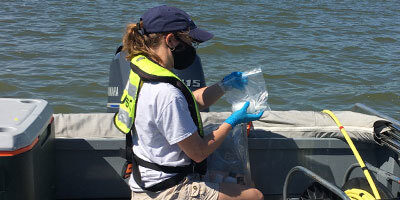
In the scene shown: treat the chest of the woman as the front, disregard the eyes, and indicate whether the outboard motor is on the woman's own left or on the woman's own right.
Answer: on the woman's own left

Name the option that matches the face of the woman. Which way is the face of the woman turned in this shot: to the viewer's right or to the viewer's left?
to the viewer's right

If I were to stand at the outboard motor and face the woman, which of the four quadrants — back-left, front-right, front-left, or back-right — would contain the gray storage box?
front-right

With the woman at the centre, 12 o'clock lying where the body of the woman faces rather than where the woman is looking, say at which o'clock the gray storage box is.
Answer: The gray storage box is roughly at 6 o'clock from the woman.

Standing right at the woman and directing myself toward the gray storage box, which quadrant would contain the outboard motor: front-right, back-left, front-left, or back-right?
front-right

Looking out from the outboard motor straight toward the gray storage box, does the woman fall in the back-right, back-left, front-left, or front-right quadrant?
front-left

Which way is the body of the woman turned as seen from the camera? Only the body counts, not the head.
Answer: to the viewer's right
